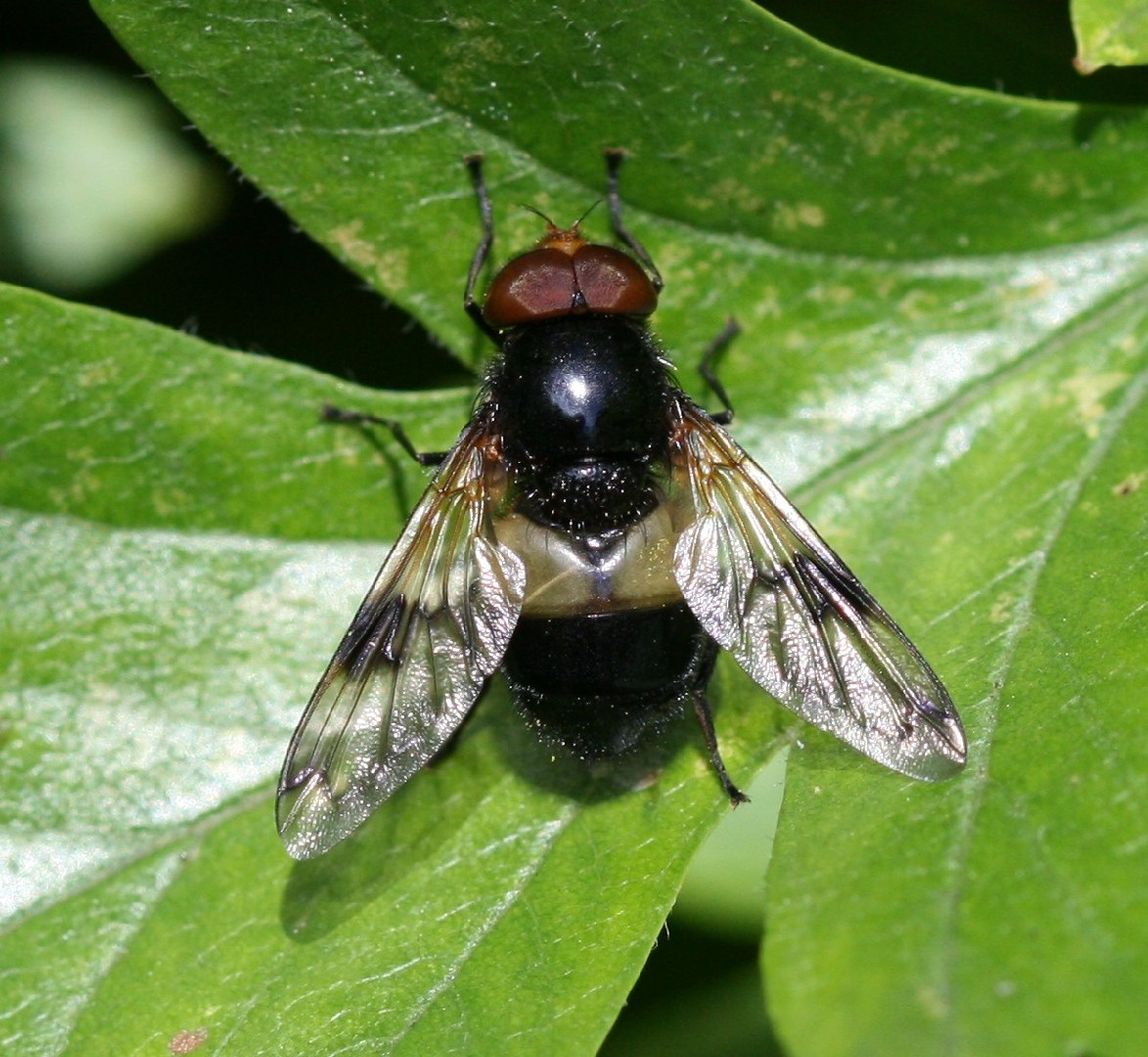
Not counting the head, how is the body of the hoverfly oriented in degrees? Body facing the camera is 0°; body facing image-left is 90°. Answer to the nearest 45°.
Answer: approximately 180°
